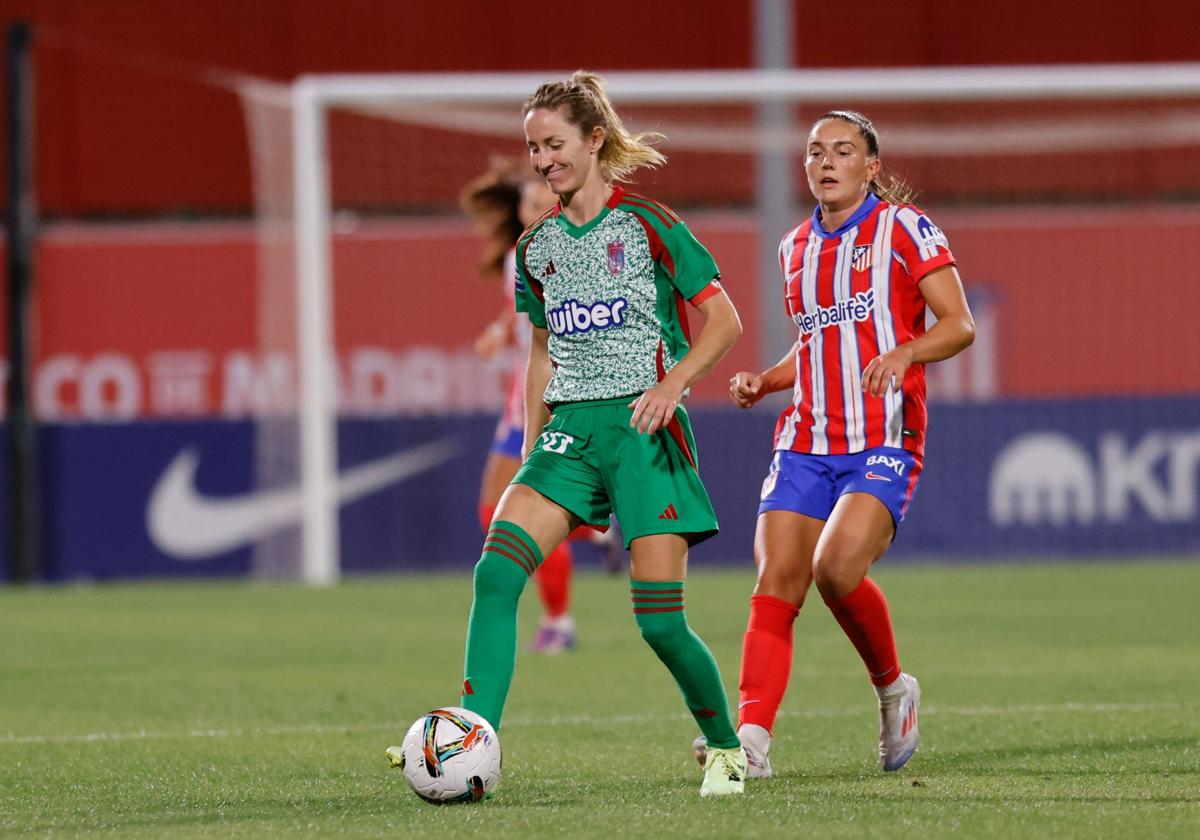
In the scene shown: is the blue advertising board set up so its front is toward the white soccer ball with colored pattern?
yes

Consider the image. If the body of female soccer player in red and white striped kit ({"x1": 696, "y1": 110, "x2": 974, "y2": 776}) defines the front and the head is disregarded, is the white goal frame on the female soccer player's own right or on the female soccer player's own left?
on the female soccer player's own right

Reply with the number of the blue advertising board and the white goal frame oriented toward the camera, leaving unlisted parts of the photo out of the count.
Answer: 2

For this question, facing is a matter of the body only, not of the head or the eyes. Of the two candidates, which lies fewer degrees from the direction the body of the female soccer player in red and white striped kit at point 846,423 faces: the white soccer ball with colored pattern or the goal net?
the white soccer ball with colored pattern

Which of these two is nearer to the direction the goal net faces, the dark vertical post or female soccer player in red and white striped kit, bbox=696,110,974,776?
the female soccer player in red and white striped kit

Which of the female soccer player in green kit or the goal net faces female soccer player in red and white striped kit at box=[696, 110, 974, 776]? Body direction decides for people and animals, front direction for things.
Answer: the goal net
